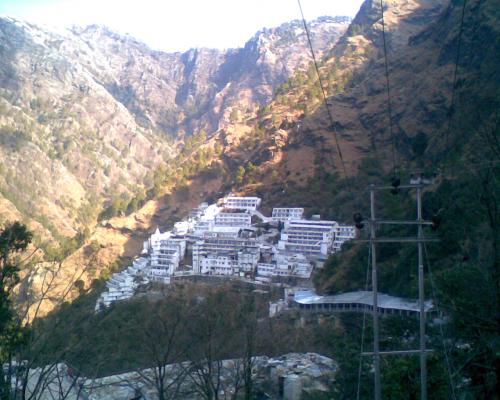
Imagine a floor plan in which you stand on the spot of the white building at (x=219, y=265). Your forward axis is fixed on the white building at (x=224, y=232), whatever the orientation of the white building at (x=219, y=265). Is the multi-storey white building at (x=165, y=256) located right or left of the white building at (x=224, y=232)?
left

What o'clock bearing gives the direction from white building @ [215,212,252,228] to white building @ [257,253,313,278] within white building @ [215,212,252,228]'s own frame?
white building @ [257,253,313,278] is roughly at 11 o'clock from white building @ [215,212,252,228].

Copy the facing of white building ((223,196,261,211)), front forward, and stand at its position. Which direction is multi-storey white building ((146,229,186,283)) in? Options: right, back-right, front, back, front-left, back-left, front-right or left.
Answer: front-right

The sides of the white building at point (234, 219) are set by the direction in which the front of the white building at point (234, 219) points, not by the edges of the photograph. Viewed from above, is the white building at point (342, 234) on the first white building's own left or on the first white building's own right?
on the first white building's own left

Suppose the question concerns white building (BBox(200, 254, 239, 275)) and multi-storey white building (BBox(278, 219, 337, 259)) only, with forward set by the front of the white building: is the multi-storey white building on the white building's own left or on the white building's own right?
on the white building's own left

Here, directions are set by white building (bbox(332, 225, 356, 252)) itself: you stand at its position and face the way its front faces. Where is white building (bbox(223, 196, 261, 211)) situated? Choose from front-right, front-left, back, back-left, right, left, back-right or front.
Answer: back-right

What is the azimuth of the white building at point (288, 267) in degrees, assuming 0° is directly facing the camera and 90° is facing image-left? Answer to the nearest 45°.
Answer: approximately 0°

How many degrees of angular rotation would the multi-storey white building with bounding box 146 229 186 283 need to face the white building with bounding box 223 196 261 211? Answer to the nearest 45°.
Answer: approximately 135° to its left
